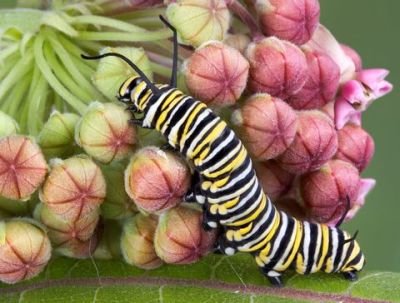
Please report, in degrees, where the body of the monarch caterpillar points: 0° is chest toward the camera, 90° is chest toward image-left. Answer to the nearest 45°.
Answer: approximately 90°
